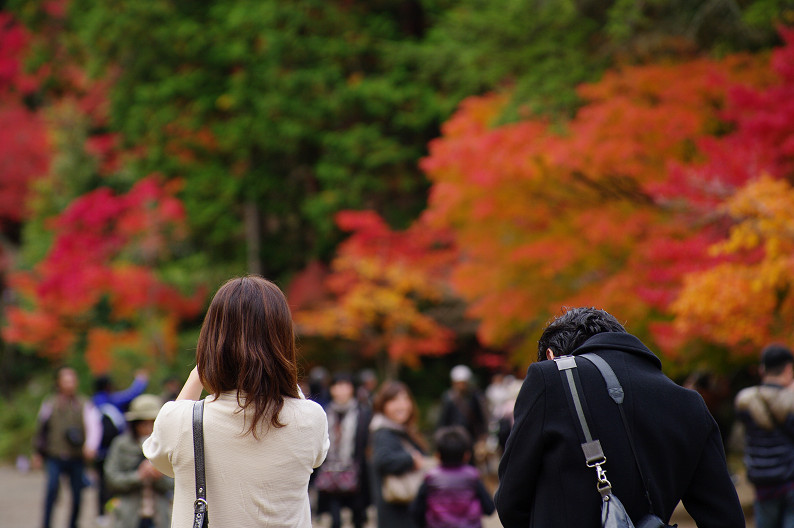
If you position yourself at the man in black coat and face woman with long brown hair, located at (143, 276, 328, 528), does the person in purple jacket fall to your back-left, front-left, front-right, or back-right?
front-right

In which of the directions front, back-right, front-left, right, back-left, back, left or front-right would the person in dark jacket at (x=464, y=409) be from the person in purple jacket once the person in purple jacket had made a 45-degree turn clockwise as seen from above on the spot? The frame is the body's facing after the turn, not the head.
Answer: front-left

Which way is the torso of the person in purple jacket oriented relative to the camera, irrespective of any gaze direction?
away from the camera

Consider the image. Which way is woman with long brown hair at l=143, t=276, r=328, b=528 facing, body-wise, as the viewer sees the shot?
away from the camera

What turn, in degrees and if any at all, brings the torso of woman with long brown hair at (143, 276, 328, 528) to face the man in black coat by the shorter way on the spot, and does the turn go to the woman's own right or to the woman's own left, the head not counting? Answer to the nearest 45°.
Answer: approximately 90° to the woman's own right

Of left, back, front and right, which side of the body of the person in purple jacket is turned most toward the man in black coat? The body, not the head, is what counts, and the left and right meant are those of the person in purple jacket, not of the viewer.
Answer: back

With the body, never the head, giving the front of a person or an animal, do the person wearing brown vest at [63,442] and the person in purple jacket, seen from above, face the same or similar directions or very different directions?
very different directions

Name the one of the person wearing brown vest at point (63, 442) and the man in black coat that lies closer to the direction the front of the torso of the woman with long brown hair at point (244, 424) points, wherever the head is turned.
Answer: the person wearing brown vest

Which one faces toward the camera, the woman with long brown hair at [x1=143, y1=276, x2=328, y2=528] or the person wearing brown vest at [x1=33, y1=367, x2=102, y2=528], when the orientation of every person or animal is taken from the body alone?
the person wearing brown vest

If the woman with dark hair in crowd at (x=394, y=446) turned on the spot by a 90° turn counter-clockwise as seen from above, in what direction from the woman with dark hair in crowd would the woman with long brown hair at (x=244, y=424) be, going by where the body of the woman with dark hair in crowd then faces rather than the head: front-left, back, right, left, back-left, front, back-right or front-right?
back-right

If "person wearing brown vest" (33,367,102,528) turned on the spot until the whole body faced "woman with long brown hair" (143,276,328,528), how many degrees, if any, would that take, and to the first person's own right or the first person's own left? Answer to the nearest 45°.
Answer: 0° — they already face them

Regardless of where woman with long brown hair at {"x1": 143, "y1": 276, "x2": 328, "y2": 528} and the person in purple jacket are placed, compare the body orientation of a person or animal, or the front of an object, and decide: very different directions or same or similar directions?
same or similar directions

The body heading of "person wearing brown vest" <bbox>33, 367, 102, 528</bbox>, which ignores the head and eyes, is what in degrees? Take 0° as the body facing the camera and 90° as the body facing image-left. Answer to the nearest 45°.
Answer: approximately 0°

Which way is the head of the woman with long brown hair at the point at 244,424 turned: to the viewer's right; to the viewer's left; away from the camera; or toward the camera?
away from the camera

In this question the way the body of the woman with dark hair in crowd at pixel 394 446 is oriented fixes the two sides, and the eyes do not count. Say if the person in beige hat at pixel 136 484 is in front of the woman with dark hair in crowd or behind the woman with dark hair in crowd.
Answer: behind

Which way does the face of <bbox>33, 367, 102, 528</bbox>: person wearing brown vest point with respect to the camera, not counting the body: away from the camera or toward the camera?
toward the camera

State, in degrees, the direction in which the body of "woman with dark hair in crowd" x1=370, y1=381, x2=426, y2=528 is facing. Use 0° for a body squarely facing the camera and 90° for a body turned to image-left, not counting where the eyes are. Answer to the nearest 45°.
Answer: approximately 315°

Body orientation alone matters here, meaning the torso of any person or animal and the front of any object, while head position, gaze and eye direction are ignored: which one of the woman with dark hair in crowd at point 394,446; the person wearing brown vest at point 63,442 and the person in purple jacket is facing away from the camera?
the person in purple jacket
